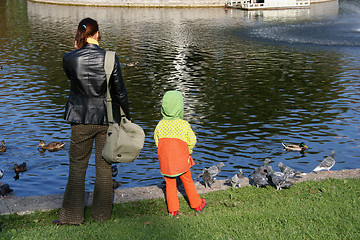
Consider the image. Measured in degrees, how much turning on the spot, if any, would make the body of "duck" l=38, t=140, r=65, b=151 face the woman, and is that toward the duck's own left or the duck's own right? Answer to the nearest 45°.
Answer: approximately 90° to the duck's own left

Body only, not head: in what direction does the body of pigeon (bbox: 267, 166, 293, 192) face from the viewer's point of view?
to the viewer's left

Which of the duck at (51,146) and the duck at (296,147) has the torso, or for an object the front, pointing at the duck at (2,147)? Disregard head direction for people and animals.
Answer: the duck at (51,146)

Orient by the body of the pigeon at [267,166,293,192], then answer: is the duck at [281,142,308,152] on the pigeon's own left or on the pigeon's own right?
on the pigeon's own right

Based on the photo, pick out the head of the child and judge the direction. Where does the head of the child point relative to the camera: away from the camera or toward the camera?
away from the camera

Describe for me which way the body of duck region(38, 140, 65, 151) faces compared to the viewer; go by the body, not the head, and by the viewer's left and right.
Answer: facing to the left of the viewer

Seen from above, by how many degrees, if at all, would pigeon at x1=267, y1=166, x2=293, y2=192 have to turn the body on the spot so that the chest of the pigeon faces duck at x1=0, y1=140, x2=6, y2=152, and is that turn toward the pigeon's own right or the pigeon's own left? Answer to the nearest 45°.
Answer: approximately 45° to the pigeon's own right
